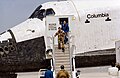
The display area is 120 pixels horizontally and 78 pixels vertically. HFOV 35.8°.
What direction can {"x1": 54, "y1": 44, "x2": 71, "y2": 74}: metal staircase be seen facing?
toward the camera
